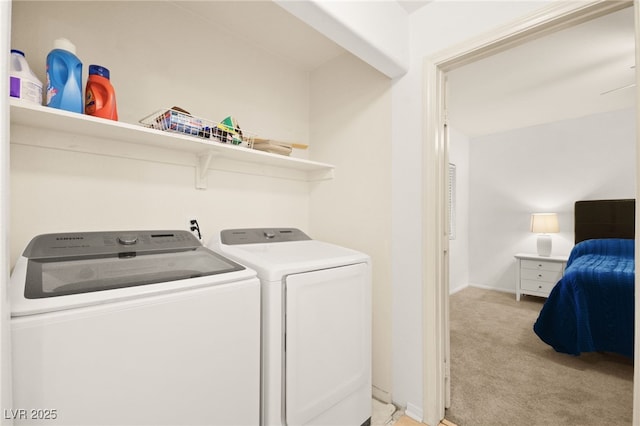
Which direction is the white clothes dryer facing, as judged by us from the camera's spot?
facing the viewer and to the right of the viewer

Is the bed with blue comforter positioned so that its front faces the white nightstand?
no

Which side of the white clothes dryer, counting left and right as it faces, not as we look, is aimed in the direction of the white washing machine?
right

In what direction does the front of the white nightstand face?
toward the camera

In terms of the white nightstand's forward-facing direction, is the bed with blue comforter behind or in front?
in front

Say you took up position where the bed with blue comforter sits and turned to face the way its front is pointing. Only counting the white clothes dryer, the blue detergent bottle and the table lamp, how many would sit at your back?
1

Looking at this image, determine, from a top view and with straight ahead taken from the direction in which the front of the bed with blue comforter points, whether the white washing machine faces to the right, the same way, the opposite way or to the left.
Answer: to the left

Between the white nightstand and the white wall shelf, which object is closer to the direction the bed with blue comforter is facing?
the white wall shelf

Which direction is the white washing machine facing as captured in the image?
toward the camera

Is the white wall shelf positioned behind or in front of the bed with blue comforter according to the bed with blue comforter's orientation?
in front

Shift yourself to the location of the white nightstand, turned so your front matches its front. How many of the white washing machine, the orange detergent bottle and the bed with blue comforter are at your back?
0

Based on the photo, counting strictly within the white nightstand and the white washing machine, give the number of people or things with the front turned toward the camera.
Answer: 2

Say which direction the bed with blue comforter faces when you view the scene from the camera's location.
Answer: facing the viewer
